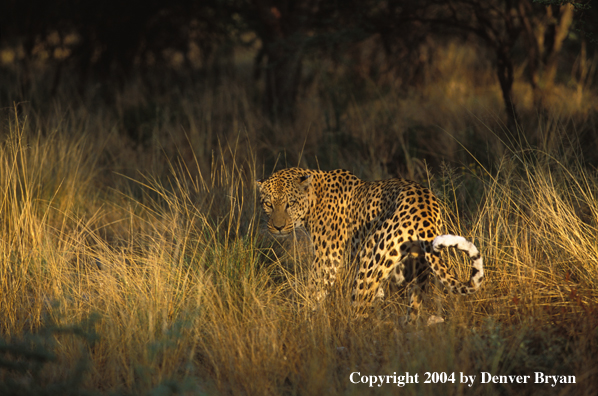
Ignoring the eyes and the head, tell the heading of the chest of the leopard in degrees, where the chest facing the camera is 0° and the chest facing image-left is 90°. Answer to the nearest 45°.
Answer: approximately 135°
